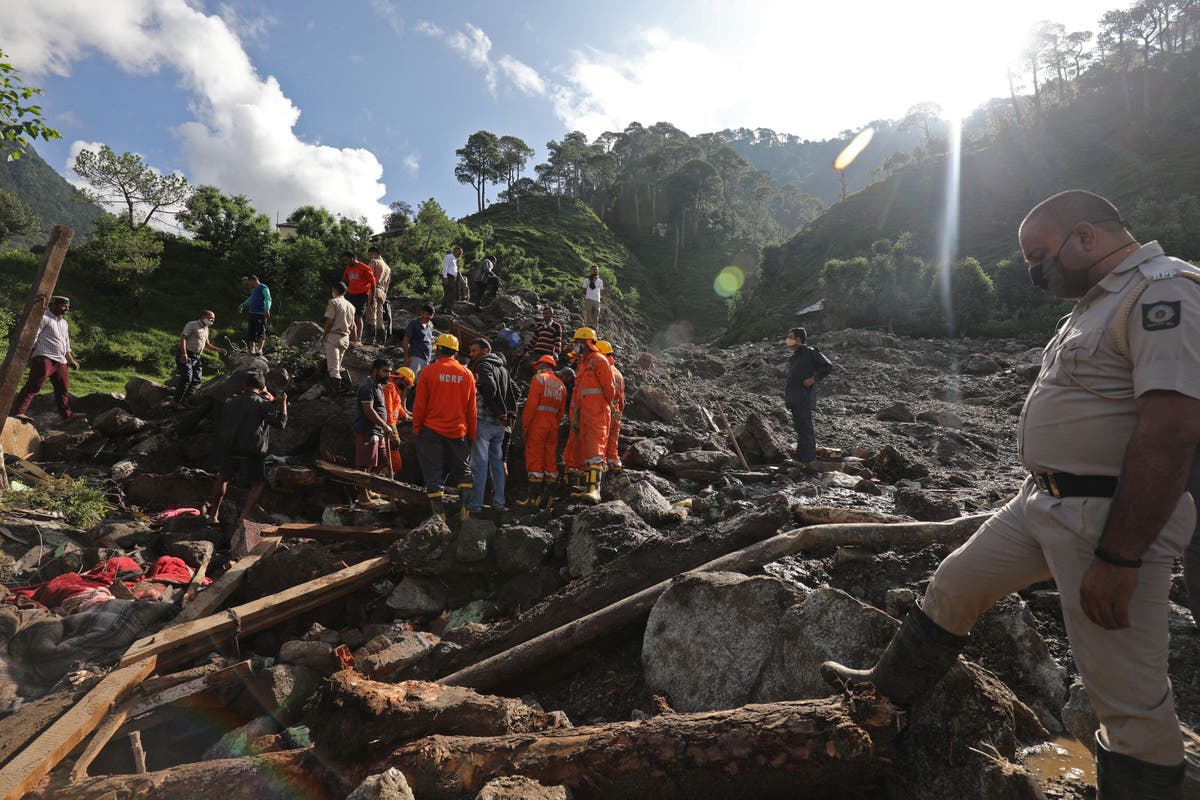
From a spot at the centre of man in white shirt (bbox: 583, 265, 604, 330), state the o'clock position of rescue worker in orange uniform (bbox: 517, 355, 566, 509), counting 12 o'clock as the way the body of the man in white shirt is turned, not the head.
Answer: The rescue worker in orange uniform is roughly at 12 o'clock from the man in white shirt.

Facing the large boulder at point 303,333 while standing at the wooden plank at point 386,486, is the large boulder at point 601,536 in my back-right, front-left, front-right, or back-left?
back-right

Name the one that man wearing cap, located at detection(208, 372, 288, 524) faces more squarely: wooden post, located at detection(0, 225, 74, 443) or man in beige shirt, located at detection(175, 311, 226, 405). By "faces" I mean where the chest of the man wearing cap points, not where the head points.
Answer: the man in beige shirt

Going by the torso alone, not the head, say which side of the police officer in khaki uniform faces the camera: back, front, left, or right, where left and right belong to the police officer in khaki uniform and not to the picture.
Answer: left

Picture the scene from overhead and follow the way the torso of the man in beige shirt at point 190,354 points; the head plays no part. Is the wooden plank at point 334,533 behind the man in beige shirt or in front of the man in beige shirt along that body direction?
in front

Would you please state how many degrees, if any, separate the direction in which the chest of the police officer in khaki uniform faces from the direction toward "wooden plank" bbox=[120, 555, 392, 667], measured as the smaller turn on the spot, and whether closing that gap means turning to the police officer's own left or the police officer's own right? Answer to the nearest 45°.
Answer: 0° — they already face it

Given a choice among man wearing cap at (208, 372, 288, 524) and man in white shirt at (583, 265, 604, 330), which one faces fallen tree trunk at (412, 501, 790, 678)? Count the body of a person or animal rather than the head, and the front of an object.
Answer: the man in white shirt

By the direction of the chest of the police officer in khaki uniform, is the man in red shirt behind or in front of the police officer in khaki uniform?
in front

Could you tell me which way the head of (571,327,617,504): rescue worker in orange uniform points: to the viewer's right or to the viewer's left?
to the viewer's left

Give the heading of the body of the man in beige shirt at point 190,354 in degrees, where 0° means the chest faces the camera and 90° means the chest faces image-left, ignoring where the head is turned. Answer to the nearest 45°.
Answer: approximately 315°
